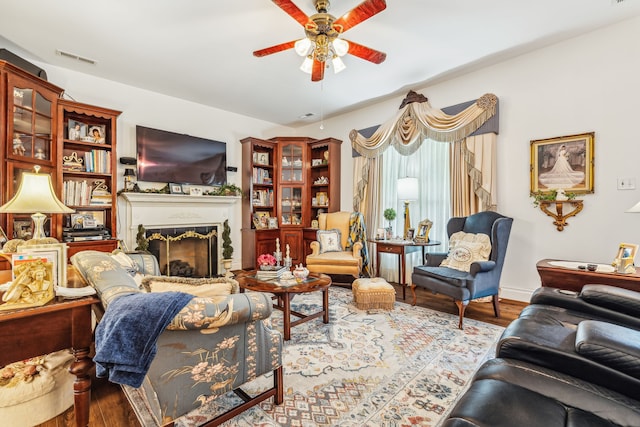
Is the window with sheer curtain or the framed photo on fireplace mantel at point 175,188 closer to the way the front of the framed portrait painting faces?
the framed photo on fireplace mantel

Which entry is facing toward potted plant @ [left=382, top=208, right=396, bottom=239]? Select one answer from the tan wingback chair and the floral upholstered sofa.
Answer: the floral upholstered sofa

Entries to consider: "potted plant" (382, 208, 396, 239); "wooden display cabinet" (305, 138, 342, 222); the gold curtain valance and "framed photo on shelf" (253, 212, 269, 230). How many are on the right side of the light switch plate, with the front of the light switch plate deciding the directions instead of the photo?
4

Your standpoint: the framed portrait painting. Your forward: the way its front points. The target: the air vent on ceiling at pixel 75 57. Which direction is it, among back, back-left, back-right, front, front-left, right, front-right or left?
front

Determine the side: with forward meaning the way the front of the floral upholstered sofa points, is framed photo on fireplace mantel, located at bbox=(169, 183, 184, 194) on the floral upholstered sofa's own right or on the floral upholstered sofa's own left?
on the floral upholstered sofa's own left

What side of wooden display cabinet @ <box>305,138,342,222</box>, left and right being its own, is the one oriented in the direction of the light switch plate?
left

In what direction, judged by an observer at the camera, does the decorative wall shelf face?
facing the viewer

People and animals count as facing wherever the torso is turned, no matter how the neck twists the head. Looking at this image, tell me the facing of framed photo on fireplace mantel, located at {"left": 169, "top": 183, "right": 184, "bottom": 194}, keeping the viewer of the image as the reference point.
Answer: facing the viewer and to the right of the viewer

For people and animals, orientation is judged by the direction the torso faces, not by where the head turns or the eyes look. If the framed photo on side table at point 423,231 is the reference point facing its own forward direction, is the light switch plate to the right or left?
on its left

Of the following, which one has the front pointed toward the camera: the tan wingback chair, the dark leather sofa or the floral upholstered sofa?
the tan wingback chair

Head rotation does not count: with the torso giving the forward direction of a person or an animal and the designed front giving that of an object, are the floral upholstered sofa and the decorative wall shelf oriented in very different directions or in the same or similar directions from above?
very different directions

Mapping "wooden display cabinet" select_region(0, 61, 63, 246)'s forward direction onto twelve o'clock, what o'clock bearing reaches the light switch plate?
The light switch plate is roughly at 12 o'clock from the wooden display cabinet.

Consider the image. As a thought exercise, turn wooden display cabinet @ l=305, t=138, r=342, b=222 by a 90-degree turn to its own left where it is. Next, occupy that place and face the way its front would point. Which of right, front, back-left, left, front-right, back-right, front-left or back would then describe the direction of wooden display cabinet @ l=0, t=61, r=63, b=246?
right

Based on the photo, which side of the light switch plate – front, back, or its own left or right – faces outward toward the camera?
front

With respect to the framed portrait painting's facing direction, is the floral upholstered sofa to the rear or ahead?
ahead
